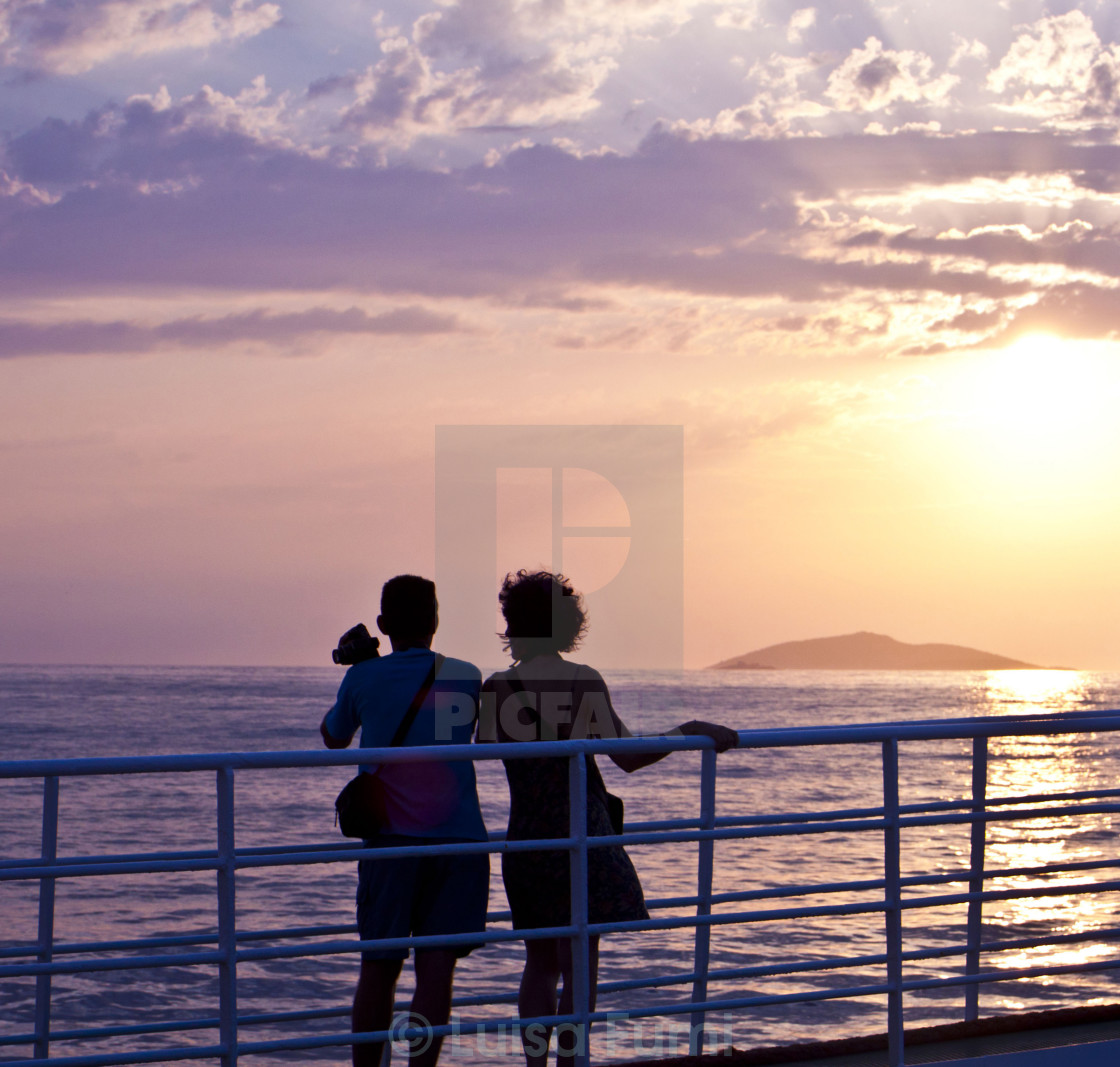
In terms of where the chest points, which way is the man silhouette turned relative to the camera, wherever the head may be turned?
away from the camera

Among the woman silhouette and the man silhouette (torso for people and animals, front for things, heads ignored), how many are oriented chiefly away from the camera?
2

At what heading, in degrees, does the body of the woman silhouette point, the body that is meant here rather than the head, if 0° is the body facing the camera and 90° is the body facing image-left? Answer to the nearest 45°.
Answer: approximately 180°
